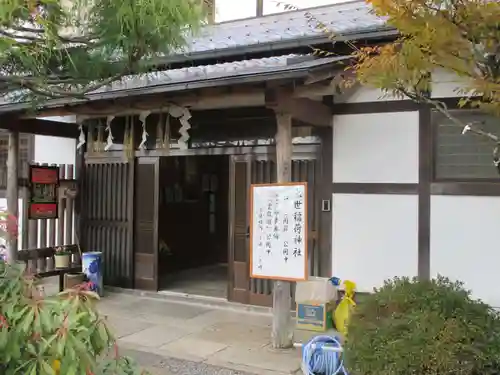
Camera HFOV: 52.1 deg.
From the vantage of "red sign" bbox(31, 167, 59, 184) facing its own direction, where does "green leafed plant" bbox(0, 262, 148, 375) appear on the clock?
The green leafed plant is roughly at 12 o'clock from the red sign.

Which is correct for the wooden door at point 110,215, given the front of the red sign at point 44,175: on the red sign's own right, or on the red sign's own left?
on the red sign's own left

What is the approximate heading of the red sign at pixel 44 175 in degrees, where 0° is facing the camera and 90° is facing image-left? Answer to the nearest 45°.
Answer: approximately 0°

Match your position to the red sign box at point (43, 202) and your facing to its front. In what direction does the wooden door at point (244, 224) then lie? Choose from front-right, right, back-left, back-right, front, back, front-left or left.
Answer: front-left

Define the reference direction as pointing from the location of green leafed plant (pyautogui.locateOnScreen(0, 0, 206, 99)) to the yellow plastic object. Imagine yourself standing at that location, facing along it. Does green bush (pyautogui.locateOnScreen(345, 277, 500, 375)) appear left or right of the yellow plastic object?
right

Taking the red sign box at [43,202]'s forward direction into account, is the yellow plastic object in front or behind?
in front

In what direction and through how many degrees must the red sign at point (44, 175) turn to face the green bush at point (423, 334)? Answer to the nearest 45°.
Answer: approximately 45° to its left

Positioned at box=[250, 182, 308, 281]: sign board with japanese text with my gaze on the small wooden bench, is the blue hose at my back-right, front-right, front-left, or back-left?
back-left

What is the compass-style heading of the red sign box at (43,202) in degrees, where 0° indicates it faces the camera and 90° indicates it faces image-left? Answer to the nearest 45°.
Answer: approximately 0°
